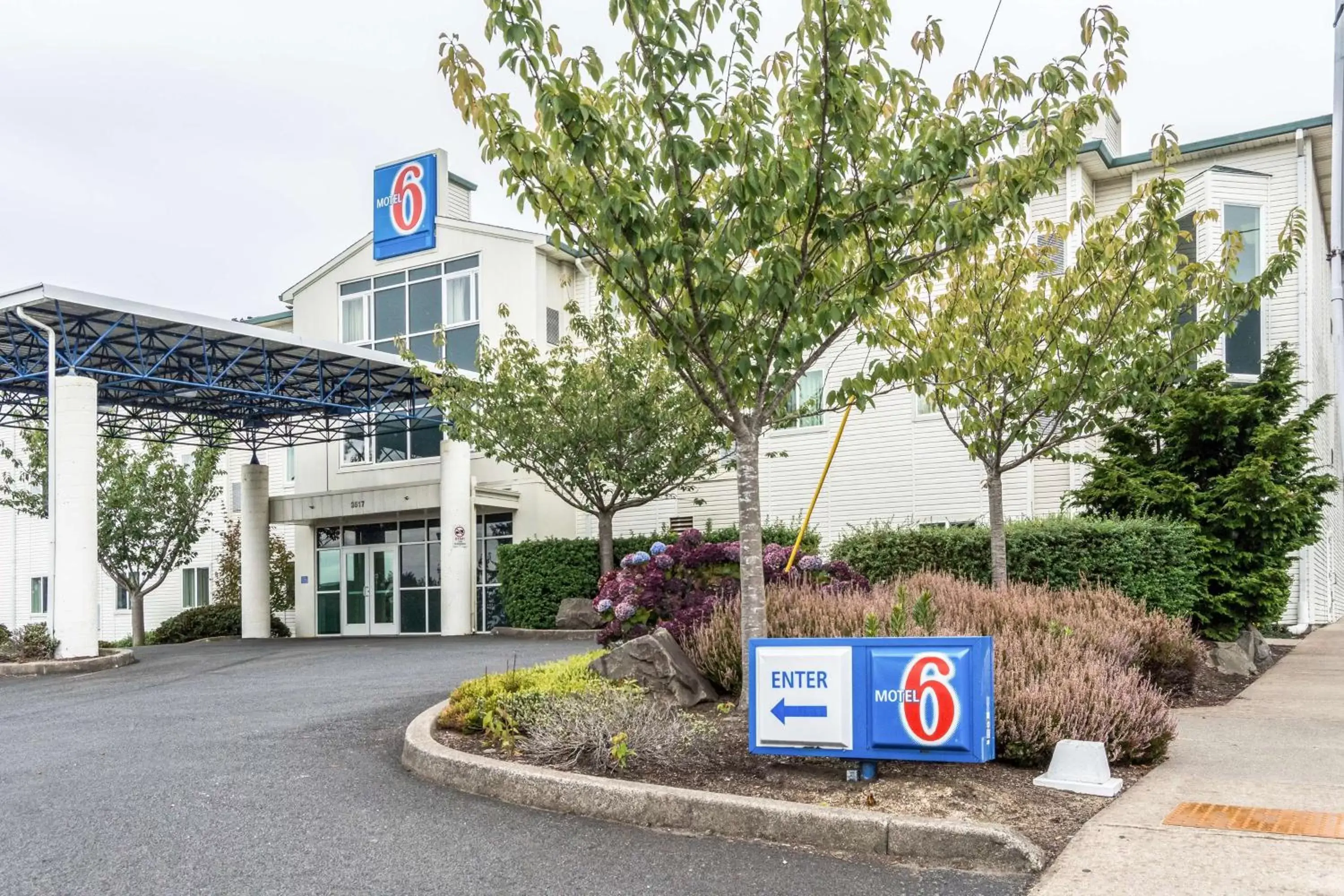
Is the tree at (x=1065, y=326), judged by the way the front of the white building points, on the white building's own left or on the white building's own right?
on the white building's own left

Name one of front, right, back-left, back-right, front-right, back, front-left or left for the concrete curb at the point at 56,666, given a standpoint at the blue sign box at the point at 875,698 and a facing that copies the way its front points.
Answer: back-right

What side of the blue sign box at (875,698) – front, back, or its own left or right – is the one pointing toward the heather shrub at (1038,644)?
back

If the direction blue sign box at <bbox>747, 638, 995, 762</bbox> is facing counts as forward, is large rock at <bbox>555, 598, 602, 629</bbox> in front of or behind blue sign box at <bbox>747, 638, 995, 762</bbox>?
behind

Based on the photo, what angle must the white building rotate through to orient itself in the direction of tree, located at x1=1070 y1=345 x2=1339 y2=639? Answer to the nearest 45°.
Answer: approximately 90° to its left

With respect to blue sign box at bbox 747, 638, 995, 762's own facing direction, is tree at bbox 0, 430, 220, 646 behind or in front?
behind

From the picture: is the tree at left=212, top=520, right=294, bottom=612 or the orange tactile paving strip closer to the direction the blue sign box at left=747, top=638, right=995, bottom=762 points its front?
the orange tactile paving strip

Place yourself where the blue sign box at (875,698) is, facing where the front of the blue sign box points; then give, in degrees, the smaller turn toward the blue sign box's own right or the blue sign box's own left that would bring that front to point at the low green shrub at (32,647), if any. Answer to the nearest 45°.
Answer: approximately 135° to the blue sign box's own right

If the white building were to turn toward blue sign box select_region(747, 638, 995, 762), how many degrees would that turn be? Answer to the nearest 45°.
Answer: approximately 45° to its left

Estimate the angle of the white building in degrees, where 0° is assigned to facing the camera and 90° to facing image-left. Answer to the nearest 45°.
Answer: approximately 45°
